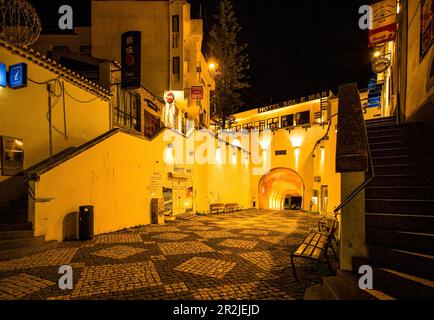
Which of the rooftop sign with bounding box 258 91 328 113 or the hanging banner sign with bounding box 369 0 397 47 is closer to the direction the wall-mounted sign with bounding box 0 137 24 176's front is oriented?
the hanging banner sign

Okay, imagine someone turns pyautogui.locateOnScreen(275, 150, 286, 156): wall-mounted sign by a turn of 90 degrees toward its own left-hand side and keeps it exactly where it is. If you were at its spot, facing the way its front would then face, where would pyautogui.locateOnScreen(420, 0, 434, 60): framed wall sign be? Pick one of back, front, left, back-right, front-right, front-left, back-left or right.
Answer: right

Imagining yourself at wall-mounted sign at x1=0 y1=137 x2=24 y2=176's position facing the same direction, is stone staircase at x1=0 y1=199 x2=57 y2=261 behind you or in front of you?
in front

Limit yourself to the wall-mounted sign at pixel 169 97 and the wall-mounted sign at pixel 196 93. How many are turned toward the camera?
2

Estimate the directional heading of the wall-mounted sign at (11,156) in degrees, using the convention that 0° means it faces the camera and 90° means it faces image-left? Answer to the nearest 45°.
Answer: approximately 315°

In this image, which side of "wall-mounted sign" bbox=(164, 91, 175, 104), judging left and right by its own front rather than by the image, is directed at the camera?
front

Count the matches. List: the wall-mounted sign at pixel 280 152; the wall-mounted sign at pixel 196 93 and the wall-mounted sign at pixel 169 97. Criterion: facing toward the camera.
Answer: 3

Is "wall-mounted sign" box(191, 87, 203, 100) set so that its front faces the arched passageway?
no

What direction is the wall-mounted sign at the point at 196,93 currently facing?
toward the camera

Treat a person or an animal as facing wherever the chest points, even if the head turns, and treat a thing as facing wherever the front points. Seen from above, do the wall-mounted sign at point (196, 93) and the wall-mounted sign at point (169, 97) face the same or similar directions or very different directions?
same or similar directions

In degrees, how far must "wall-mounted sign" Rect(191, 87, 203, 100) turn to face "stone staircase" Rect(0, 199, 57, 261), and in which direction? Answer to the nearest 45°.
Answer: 0° — it already faces it
